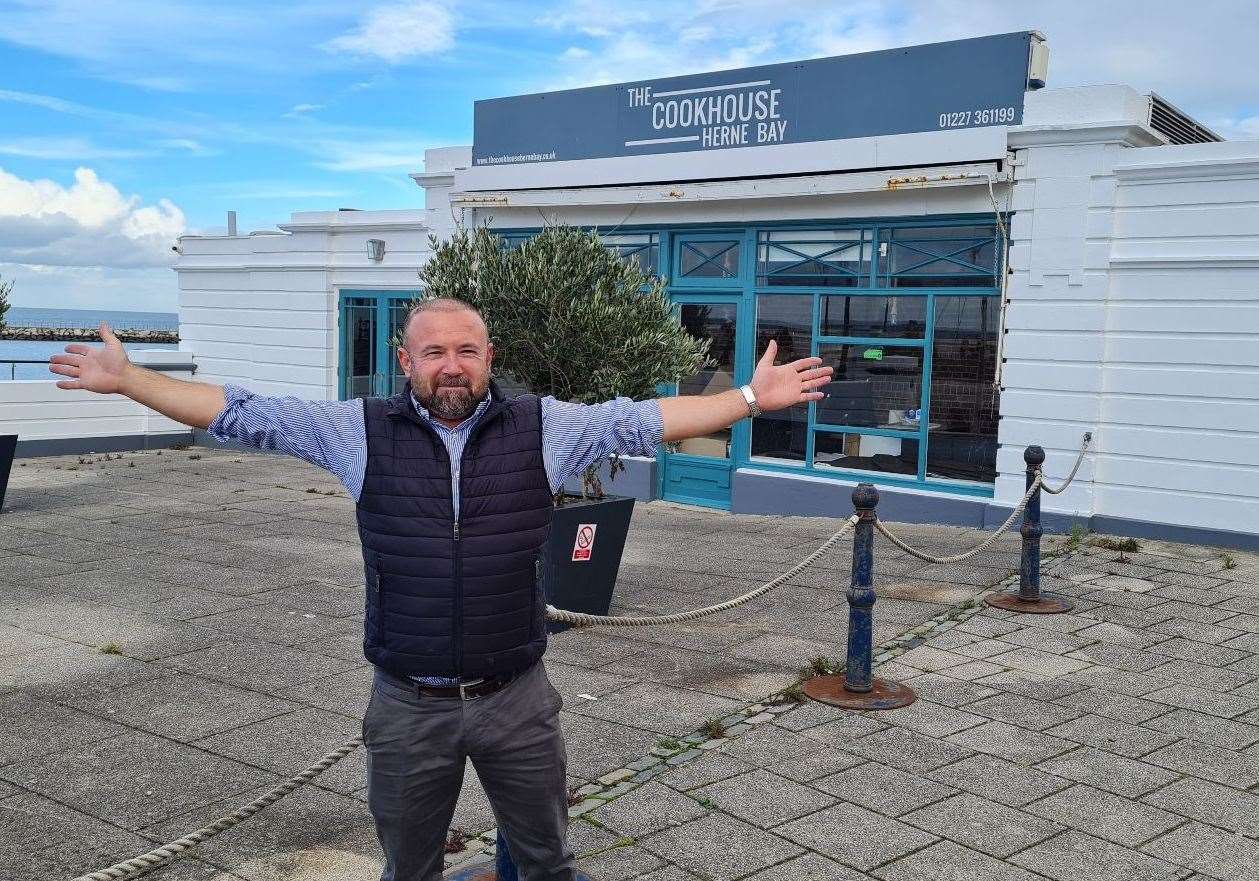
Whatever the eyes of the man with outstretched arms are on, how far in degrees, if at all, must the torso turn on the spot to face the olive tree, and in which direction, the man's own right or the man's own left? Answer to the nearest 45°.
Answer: approximately 180°

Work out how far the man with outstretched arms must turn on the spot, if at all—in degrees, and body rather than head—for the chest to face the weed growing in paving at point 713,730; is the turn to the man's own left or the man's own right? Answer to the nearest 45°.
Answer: approximately 135° to the man's own left

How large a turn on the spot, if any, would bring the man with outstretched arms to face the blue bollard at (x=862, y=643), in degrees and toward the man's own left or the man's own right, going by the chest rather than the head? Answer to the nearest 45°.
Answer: approximately 135° to the man's own left

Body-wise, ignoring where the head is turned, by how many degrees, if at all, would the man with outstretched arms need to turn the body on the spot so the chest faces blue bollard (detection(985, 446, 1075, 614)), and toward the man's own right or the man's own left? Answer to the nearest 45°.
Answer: approximately 135° to the man's own left

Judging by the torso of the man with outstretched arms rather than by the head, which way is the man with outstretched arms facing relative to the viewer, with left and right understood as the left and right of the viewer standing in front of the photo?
facing the viewer
